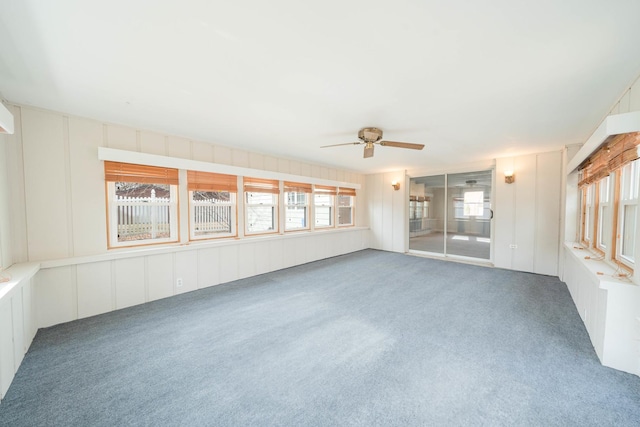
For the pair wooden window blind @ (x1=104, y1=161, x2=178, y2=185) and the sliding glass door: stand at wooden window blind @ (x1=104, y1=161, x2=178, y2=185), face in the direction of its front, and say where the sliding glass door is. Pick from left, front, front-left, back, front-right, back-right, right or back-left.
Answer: front-left

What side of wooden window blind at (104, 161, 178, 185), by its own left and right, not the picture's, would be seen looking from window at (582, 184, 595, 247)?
front

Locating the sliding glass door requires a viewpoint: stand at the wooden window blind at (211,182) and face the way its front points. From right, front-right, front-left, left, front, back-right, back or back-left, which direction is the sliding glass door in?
front-left

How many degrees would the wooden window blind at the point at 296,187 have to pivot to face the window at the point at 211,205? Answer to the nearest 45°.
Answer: approximately 90° to its right

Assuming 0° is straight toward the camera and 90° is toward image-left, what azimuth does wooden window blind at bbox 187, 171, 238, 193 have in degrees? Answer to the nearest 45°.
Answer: approximately 315°

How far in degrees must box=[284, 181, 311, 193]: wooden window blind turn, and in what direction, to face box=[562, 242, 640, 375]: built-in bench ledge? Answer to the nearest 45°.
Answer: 0° — it already faces it

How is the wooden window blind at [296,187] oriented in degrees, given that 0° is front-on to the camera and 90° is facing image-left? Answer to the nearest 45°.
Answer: approximately 315°

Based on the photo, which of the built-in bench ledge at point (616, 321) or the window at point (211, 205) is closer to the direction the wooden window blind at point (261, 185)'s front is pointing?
the built-in bench ledge

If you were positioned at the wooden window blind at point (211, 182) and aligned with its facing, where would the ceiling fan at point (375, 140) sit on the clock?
The ceiling fan is roughly at 12 o'clock from the wooden window blind.

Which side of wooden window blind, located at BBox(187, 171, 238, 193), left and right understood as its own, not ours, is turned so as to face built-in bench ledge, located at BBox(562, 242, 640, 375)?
front

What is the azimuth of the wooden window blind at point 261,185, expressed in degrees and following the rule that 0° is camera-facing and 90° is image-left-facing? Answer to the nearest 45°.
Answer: approximately 315°

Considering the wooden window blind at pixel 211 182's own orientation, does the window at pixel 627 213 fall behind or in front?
in front

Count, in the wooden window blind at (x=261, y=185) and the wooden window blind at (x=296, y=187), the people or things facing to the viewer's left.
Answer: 0

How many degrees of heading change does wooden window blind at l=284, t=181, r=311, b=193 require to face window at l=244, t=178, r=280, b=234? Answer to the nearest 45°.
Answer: approximately 90° to its right
